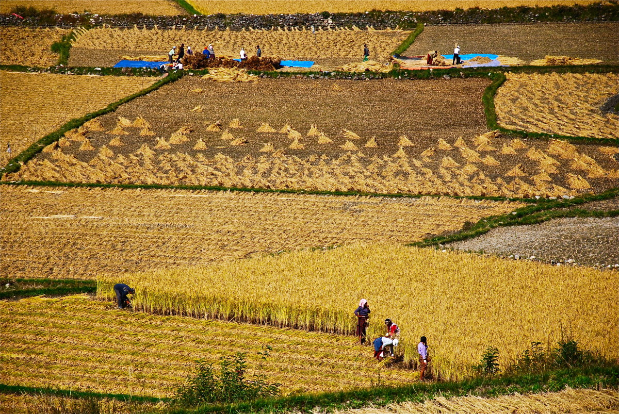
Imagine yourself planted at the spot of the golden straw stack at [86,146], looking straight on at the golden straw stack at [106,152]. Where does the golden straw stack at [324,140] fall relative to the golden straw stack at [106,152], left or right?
left

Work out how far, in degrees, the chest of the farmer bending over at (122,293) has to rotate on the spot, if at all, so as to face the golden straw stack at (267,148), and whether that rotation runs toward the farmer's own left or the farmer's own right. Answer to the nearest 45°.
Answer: approximately 45° to the farmer's own left

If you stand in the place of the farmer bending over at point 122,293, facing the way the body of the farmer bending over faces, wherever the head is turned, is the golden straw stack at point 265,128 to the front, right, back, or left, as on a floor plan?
left

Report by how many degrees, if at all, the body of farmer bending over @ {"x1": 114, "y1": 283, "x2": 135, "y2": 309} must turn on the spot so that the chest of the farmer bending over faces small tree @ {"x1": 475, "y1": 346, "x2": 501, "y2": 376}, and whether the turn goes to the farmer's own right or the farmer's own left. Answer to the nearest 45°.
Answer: approximately 45° to the farmer's own right

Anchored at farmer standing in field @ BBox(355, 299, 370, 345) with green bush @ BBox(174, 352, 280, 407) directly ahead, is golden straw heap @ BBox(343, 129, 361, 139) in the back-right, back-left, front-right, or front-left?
back-right

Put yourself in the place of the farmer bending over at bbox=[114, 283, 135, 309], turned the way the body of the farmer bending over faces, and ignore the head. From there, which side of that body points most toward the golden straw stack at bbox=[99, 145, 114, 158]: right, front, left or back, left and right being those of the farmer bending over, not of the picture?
left

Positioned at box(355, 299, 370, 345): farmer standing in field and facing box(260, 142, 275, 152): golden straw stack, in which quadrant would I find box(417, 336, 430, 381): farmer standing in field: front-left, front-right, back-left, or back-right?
back-right

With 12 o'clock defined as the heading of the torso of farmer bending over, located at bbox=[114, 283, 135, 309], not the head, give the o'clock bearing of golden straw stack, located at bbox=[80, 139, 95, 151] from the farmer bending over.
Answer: The golden straw stack is roughly at 9 o'clock from the farmer bending over.

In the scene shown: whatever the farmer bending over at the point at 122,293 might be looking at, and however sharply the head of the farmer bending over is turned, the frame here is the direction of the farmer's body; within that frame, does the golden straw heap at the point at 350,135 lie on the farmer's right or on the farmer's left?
on the farmer's left
